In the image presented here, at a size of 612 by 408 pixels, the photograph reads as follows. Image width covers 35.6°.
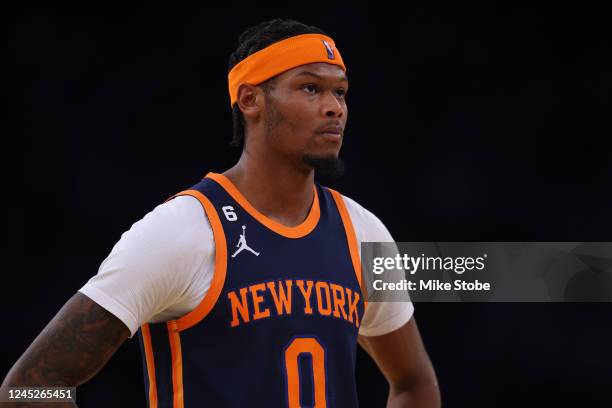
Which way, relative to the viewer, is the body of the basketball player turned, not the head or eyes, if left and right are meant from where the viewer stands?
facing the viewer and to the right of the viewer

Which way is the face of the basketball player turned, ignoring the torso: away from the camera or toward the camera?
toward the camera
